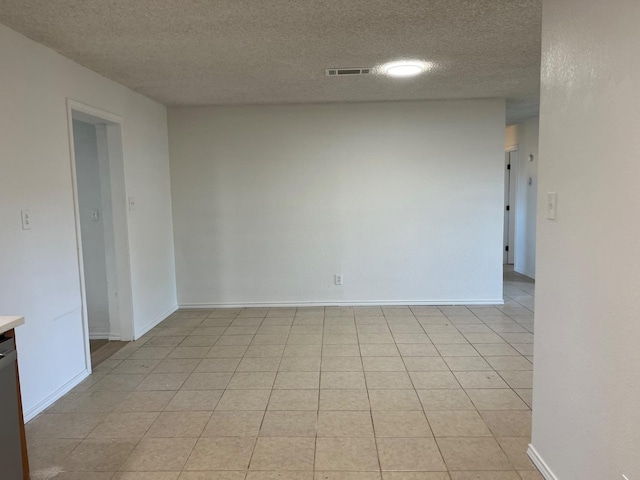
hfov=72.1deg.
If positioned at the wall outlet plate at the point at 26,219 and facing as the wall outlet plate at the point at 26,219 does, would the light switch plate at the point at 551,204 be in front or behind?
in front

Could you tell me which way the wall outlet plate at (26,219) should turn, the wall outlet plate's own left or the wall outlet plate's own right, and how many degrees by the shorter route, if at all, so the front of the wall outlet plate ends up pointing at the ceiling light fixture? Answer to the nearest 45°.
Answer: approximately 45° to the wall outlet plate's own left

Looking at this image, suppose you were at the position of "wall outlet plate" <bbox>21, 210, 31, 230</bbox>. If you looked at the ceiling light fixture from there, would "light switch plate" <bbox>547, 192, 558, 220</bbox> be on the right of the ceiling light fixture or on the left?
right

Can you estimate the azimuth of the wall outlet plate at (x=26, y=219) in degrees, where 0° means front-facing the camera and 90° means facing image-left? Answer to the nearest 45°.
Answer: approximately 315°
